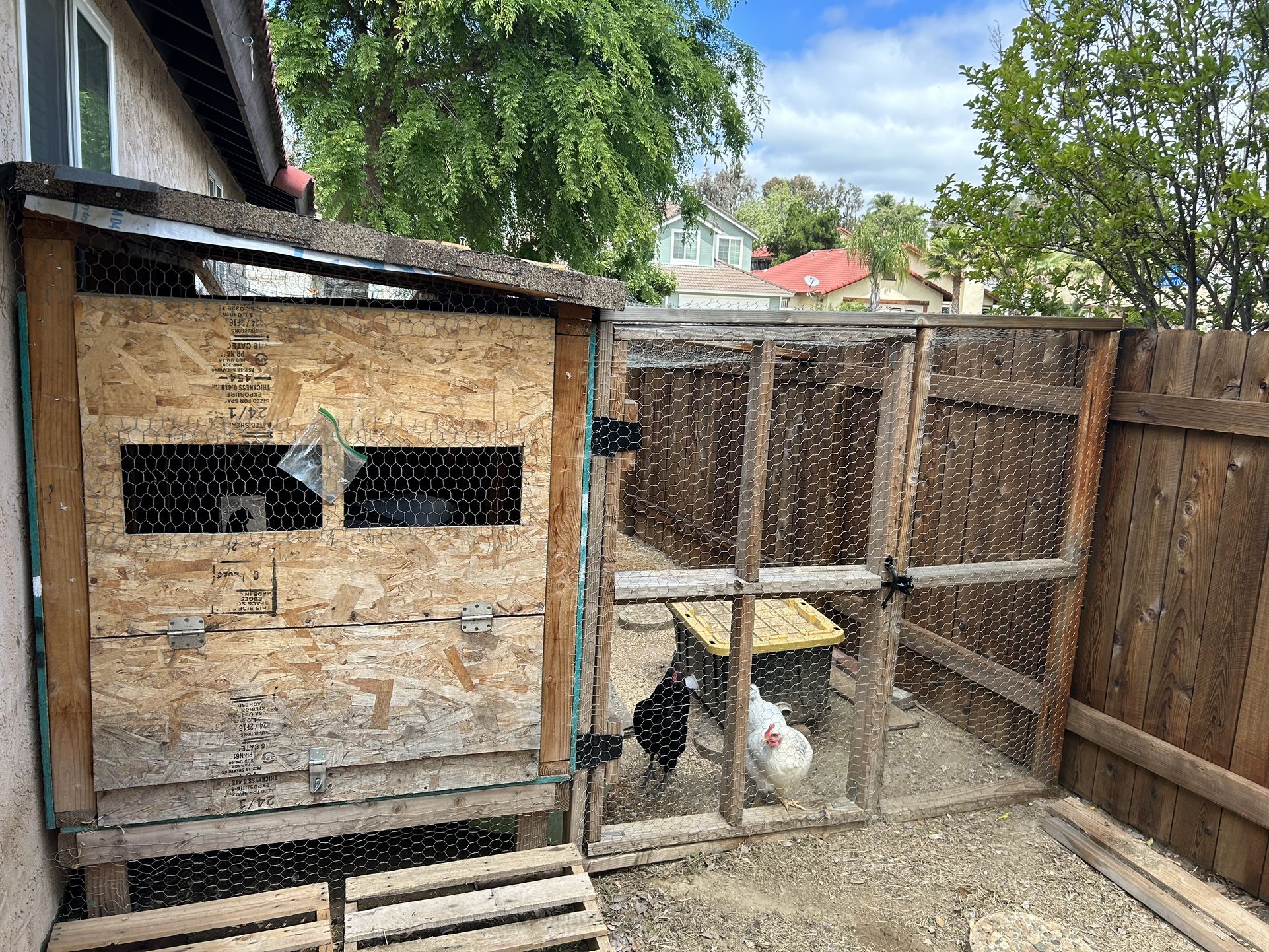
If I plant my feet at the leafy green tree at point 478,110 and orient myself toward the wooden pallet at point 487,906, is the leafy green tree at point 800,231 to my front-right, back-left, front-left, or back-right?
back-left

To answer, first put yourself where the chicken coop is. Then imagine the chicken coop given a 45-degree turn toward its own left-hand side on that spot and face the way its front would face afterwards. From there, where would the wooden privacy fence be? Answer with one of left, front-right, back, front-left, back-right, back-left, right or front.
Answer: front-left

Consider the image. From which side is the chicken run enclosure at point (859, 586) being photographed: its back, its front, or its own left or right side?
front

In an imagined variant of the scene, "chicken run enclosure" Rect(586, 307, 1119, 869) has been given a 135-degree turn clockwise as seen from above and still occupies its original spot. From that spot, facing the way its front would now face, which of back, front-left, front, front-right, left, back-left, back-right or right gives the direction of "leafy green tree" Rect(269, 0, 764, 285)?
front

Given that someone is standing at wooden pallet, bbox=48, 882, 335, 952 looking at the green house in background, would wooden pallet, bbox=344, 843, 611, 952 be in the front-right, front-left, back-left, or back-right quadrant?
front-right

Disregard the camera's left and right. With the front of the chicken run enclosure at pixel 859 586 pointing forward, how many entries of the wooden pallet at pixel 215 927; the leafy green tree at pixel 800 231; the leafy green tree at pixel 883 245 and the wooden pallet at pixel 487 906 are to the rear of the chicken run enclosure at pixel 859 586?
2

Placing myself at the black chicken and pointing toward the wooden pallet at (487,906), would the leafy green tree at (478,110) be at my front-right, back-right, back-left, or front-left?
back-right

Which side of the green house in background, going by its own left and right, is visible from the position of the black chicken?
front

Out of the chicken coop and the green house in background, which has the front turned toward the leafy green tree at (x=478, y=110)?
the green house in background

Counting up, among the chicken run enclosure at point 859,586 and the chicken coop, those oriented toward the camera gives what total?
2

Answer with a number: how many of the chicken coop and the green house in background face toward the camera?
2

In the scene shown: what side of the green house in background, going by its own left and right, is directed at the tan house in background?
left

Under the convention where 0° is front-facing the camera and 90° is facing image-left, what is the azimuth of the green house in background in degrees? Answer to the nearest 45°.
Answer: approximately 0°

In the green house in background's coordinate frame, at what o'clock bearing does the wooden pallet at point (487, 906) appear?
The wooden pallet is roughly at 12 o'clock from the green house in background.

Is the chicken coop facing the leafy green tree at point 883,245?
no

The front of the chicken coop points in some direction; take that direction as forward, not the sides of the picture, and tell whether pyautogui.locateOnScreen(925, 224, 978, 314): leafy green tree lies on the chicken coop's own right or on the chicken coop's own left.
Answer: on the chicken coop's own left

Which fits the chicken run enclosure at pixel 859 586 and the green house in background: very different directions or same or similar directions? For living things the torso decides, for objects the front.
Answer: same or similar directions

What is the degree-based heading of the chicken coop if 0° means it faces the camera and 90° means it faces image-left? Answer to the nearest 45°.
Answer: approximately 0°

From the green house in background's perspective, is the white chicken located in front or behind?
in front
